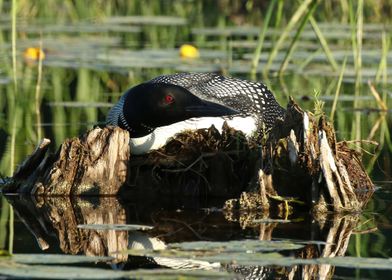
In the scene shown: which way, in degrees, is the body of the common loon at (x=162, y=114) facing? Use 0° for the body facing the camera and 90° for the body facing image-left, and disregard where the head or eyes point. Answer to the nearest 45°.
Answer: approximately 90°

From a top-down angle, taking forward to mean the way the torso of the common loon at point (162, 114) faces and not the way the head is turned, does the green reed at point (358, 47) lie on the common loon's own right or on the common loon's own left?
on the common loon's own right

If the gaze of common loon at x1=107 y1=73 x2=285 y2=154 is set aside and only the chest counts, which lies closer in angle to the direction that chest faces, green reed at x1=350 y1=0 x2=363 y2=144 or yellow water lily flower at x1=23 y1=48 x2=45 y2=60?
the yellow water lily flower

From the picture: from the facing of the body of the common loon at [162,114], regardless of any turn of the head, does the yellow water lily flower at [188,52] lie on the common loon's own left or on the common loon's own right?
on the common loon's own right
